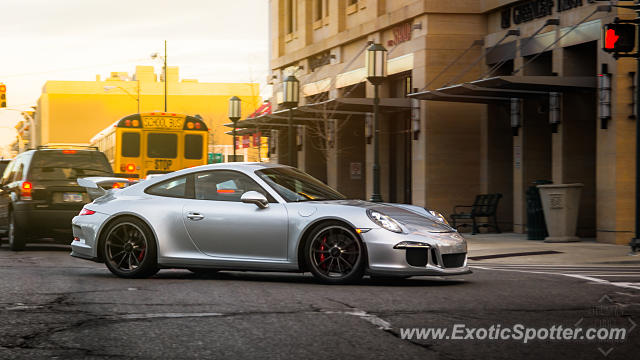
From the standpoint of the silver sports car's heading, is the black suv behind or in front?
behind

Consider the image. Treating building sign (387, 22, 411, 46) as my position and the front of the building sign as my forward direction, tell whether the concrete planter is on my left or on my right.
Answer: on my left

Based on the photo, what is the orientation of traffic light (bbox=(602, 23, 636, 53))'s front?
toward the camera

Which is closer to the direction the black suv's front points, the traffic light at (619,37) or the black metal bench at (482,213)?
the black metal bench

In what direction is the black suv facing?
away from the camera

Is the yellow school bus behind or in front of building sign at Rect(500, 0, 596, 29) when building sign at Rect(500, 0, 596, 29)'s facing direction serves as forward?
in front

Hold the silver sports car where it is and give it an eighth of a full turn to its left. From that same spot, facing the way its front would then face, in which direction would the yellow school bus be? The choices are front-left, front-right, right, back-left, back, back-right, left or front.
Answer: left

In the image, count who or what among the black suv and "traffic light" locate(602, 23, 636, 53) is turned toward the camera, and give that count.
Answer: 1

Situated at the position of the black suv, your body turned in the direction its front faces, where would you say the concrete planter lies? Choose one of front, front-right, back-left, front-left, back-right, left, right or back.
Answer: right

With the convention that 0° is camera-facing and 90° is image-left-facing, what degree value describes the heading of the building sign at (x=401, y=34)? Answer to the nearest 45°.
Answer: approximately 45°

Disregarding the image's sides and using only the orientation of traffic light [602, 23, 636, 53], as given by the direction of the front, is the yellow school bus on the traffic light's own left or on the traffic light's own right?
on the traffic light's own right

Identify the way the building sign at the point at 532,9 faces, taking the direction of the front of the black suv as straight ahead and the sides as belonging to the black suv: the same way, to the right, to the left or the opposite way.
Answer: to the left

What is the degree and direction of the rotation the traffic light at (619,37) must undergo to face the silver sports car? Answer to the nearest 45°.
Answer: approximately 45° to its right

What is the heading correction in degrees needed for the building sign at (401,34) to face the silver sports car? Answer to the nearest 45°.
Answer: approximately 45° to its left

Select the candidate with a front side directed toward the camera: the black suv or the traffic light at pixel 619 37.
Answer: the traffic light

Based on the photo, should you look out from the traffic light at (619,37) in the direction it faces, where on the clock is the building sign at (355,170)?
The building sign is roughly at 5 o'clock from the traffic light.

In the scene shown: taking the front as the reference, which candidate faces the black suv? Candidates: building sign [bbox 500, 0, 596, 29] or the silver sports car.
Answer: the building sign

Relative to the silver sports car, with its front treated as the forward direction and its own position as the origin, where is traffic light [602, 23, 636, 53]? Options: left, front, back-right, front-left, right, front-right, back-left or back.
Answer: left
